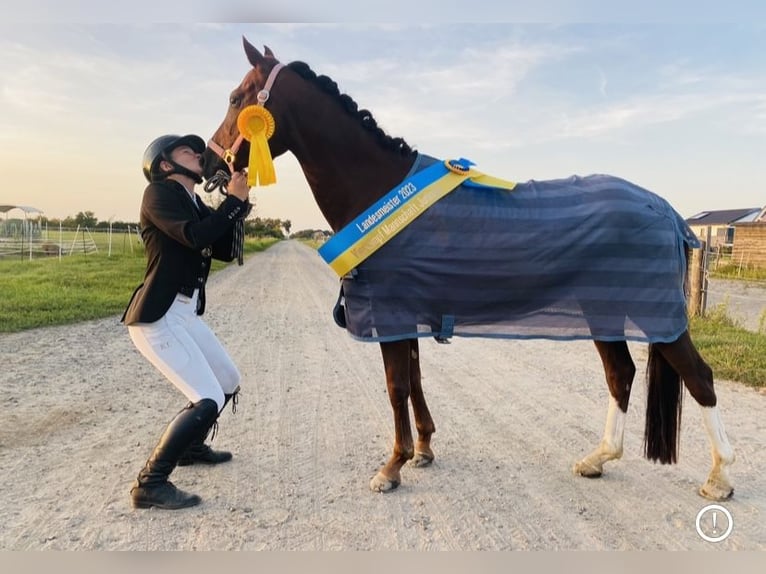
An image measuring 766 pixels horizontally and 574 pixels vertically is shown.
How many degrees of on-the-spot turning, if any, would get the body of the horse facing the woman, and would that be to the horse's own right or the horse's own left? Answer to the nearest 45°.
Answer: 0° — it already faces them

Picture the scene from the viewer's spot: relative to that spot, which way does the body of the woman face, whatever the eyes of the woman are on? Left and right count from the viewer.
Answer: facing to the right of the viewer

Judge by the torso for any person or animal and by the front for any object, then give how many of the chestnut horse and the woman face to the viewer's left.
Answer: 1

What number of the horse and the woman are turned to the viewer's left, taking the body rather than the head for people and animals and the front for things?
1

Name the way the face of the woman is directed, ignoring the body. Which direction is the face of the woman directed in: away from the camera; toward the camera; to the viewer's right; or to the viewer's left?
to the viewer's right

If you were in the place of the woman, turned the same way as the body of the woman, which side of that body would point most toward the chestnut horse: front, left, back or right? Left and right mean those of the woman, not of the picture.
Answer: front

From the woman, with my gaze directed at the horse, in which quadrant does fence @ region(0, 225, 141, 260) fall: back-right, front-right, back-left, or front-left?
back-left

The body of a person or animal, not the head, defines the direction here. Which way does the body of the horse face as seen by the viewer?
to the viewer's left

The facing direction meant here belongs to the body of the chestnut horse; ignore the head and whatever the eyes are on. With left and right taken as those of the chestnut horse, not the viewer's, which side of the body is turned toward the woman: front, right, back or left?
front
